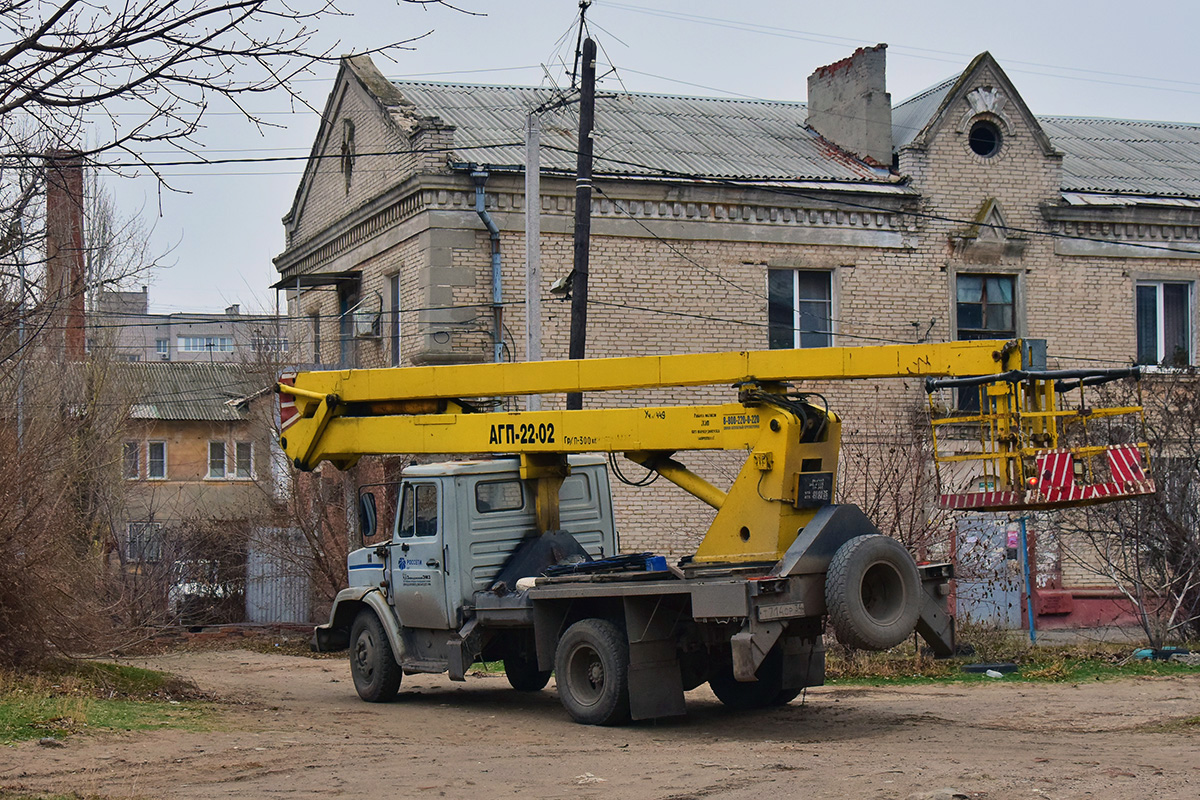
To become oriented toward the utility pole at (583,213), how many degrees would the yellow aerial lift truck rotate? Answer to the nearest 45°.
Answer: approximately 45° to its right

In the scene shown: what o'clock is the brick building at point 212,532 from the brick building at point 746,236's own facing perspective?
the brick building at point 212,532 is roughly at 5 o'clock from the brick building at point 746,236.

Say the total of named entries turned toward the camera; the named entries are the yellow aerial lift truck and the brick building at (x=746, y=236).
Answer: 1

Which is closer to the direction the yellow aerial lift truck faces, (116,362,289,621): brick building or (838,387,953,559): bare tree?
the brick building

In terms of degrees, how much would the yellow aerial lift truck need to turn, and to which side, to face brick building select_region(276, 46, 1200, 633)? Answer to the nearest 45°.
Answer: approximately 45° to its right

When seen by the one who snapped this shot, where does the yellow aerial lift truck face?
facing away from the viewer and to the left of the viewer

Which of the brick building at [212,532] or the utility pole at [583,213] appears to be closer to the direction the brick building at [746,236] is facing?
the utility pole

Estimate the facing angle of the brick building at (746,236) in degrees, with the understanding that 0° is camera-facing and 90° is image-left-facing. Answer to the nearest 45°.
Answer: approximately 0°
